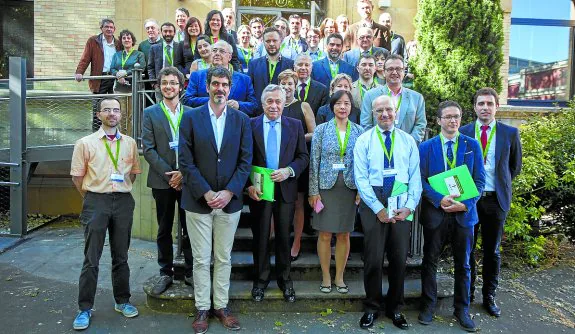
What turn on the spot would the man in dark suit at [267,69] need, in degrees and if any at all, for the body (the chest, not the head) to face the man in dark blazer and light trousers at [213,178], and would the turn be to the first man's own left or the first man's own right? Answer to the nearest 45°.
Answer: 0° — they already face them

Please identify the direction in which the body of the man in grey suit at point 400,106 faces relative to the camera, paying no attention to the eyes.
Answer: toward the camera

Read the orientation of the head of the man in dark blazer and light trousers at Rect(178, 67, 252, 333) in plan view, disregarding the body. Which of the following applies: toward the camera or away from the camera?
toward the camera

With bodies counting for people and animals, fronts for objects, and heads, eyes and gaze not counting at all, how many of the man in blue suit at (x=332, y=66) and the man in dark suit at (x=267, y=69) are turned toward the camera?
2

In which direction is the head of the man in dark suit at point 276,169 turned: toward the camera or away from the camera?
toward the camera

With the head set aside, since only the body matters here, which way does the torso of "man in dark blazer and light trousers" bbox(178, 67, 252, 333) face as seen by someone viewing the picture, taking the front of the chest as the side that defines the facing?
toward the camera

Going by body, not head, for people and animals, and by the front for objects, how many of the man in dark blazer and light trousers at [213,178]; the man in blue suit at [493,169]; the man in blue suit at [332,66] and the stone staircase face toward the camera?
4

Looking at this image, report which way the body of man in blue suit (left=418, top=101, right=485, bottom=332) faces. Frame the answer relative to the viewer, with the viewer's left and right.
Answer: facing the viewer

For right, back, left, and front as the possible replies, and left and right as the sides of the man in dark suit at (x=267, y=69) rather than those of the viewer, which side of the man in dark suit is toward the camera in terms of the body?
front

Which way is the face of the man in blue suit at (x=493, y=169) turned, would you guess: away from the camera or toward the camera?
toward the camera

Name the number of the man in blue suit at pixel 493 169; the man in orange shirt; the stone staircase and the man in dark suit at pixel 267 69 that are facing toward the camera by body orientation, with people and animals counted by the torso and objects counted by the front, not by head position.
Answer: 4
